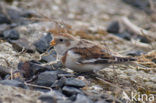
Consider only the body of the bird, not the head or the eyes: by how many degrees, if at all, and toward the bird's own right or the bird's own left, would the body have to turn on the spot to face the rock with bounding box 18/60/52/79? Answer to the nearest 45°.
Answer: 0° — it already faces it

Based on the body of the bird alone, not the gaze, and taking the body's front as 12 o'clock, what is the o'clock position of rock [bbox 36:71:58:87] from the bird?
The rock is roughly at 11 o'clock from the bird.

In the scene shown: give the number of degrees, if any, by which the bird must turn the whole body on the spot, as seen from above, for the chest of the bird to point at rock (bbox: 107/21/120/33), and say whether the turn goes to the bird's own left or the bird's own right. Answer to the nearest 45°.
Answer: approximately 90° to the bird's own right

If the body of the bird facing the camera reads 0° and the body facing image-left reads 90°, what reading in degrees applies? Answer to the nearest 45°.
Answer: approximately 90°

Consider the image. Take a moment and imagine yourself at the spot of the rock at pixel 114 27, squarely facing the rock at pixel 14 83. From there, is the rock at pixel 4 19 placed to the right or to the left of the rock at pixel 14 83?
right

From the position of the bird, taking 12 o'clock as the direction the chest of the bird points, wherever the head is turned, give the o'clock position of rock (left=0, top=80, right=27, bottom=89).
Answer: The rock is roughly at 11 o'clock from the bird.

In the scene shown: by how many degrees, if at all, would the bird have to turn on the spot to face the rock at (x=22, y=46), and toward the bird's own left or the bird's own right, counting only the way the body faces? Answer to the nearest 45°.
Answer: approximately 45° to the bird's own right

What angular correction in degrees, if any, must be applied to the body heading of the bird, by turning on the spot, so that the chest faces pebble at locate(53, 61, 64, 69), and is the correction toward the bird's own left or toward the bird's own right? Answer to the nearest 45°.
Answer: approximately 45° to the bird's own right
